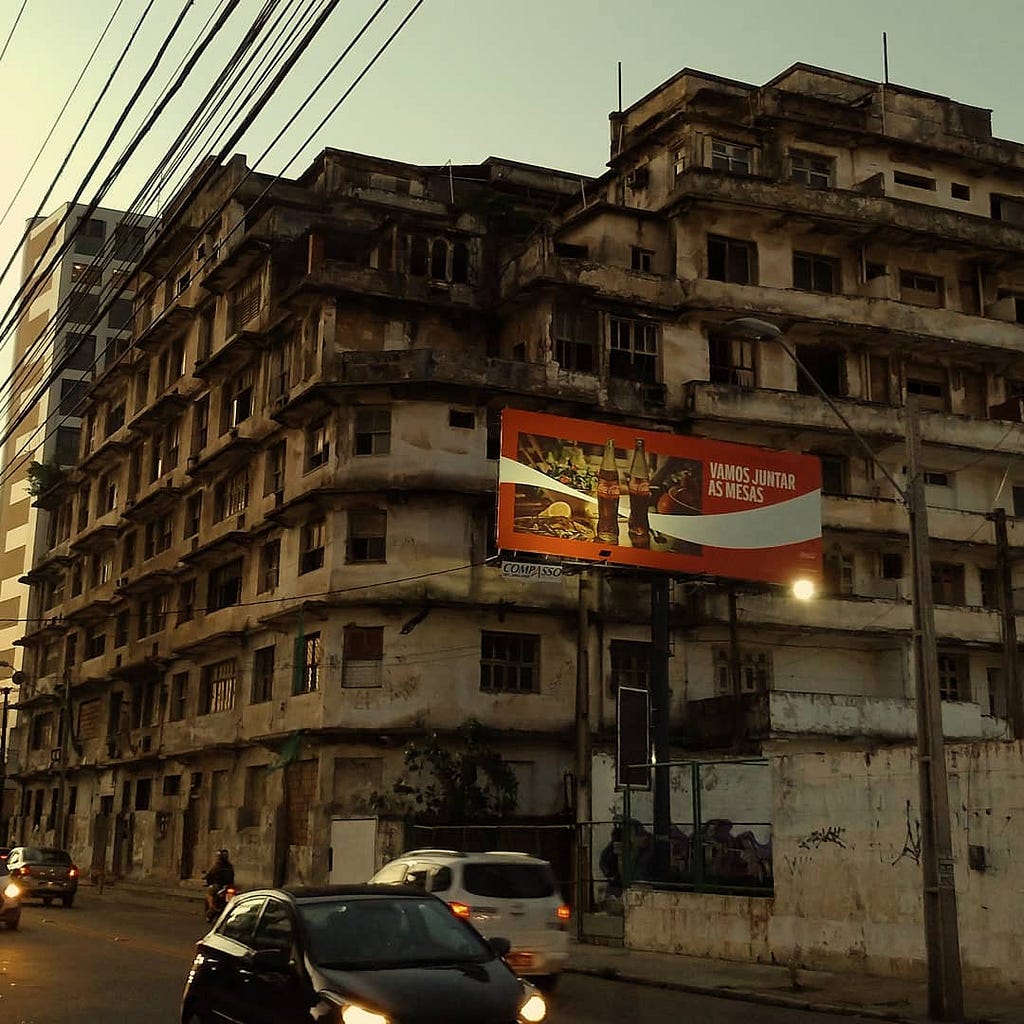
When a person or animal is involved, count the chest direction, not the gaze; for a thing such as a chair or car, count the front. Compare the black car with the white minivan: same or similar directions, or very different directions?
very different directions

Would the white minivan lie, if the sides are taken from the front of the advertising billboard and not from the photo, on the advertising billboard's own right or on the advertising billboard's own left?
on the advertising billboard's own right

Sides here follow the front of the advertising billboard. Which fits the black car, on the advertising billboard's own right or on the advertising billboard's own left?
on the advertising billboard's own right

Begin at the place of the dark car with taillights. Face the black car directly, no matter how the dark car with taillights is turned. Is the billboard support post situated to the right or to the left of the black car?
left

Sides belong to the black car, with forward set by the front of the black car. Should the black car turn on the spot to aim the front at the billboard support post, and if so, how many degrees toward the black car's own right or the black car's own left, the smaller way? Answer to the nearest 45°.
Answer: approximately 135° to the black car's own left

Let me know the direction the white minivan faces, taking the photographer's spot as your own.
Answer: facing away from the viewer and to the left of the viewer

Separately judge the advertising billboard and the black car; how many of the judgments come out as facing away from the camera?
0
